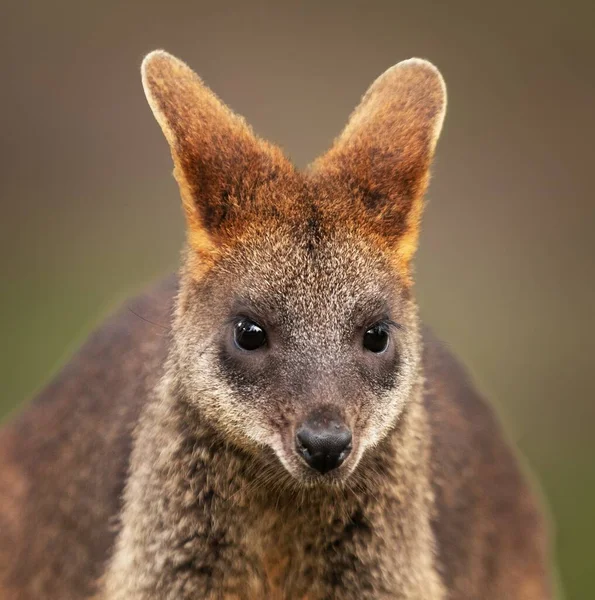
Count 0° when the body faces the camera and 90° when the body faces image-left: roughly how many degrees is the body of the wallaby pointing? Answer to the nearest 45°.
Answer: approximately 0°
